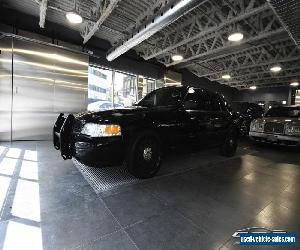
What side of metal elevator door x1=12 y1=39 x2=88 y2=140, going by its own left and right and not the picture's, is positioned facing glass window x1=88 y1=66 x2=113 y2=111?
left

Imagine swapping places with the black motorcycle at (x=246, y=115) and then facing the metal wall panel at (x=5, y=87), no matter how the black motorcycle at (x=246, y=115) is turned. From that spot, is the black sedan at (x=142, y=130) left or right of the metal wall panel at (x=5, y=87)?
left

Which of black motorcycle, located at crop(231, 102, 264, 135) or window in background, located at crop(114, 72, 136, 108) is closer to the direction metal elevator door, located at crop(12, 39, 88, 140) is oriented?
the black motorcycle

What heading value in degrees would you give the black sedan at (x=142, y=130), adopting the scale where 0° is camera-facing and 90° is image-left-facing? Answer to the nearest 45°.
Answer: approximately 45°

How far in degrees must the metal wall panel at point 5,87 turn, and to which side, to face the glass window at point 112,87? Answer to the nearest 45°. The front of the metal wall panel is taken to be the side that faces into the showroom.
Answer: approximately 90° to its left

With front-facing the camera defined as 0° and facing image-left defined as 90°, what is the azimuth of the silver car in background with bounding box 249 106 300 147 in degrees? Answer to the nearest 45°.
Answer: approximately 45°

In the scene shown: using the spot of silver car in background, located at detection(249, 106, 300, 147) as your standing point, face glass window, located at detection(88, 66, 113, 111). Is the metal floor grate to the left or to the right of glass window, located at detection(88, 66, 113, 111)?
left

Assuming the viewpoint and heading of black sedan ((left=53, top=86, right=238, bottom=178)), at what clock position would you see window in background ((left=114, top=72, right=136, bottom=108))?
The window in background is roughly at 4 o'clock from the black sedan.
